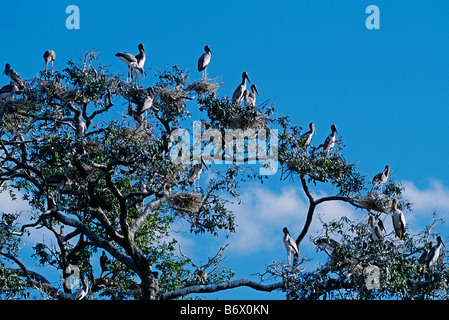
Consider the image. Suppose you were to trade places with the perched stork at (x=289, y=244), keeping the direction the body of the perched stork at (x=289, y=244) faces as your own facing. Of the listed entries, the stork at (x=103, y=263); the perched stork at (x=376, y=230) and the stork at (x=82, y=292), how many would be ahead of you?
2

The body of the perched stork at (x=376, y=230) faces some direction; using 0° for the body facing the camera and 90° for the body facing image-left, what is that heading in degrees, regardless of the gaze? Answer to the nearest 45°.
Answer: approximately 90°

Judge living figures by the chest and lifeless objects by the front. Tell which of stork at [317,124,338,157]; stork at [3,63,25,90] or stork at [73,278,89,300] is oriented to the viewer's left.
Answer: stork at [3,63,25,90]

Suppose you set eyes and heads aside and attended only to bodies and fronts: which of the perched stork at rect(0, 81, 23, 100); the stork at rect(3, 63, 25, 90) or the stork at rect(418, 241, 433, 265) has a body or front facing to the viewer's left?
the stork at rect(3, 63, 25, 90)

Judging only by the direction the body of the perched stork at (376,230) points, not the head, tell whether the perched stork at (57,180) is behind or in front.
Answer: in front

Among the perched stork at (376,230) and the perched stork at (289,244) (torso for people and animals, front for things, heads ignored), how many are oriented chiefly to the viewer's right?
0
